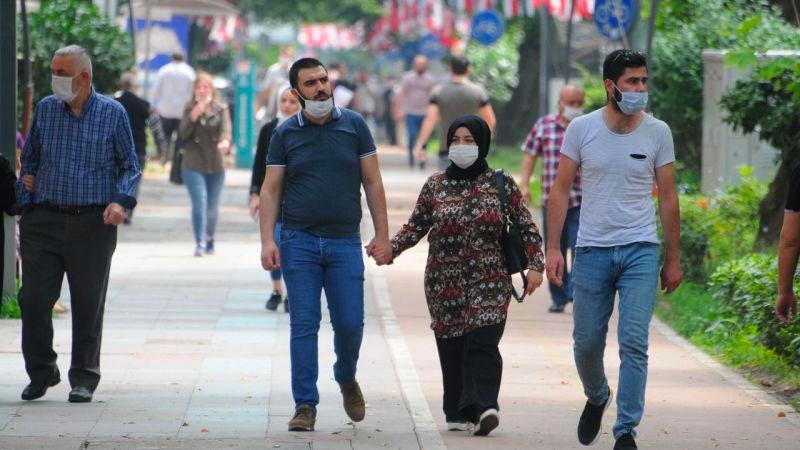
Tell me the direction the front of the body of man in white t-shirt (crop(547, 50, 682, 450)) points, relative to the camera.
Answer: toward the camera

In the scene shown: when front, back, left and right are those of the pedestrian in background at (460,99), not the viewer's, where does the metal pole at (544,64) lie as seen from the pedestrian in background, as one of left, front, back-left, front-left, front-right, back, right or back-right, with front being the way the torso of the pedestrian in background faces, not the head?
front

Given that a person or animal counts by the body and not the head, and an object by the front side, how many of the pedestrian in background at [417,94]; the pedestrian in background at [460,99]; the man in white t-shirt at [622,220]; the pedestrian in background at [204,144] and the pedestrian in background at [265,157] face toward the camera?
4

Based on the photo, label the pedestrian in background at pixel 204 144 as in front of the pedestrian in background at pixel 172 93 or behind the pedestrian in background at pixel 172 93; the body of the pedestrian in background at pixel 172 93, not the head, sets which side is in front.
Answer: behind

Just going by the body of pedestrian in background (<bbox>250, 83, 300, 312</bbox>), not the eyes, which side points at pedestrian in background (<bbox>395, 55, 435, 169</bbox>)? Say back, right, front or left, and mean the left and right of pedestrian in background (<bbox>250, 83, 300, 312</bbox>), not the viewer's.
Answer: back

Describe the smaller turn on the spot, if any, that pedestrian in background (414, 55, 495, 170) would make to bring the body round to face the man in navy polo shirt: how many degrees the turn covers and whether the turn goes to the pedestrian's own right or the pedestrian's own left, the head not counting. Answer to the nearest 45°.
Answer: approximately 180°

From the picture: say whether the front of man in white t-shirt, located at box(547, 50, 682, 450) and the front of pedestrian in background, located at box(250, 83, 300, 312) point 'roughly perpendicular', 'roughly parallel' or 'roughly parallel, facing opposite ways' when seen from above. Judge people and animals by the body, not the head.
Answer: roughly parallel

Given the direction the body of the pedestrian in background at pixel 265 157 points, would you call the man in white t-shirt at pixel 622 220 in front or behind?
in front

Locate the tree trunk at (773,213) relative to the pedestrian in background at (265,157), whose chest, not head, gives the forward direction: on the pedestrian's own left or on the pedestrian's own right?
on the pedestrian's own left

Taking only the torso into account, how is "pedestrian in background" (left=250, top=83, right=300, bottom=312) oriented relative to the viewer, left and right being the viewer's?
facing the viewer

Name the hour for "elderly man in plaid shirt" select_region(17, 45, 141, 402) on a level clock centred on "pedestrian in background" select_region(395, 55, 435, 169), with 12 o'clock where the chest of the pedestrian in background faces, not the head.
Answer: The elderly man in plaid shirt is roughly at 12 o'clock from the pedestrian in background.

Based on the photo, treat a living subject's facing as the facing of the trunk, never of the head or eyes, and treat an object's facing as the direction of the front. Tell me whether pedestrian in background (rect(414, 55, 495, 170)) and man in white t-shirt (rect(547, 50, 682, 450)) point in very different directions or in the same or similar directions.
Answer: very different directions

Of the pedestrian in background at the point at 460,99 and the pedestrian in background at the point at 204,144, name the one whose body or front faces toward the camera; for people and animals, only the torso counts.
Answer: the pedestrian in background at the point at 204,144

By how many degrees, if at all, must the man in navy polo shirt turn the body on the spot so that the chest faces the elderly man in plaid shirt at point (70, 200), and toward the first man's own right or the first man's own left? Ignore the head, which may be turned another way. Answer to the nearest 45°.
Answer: approximately 135° to the first man's own right

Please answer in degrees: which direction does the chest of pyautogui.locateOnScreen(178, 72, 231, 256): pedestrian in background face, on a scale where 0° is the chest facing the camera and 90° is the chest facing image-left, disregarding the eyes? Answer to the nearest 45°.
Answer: approximately 0°

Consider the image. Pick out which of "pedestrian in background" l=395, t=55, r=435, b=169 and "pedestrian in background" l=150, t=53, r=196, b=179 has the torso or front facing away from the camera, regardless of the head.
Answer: "pedestrian in background" l=150, t=53, r=196, b=179
